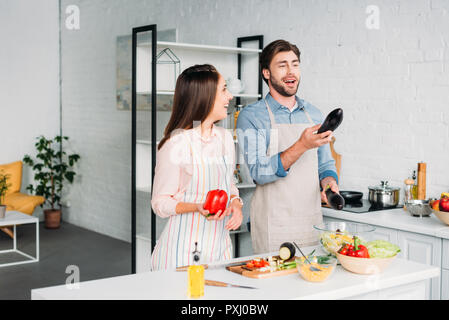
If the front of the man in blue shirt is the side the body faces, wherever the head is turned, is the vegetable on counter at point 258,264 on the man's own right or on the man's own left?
on the man's own right

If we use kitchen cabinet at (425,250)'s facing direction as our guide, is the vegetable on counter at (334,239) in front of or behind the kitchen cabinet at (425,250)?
in front

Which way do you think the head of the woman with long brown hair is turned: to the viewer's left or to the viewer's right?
to the viewer's right

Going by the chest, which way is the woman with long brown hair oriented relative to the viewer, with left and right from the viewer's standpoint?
facing the viewer and to the right of the viewer

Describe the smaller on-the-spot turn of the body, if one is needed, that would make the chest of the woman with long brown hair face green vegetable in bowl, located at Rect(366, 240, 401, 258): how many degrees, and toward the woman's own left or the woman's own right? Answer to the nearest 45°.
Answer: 0° — they already face it

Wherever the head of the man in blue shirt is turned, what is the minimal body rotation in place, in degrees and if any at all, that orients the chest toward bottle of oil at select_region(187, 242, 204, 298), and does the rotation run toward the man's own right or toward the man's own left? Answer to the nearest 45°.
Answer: approximately 45° to the man's own right

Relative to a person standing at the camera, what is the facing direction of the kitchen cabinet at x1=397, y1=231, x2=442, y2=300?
facing the viewer and to the left of the viewer

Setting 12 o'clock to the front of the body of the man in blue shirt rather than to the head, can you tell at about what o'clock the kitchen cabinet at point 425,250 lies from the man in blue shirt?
The kitchen cabinet is roughly at 10 o'clock from the man in blue shirt.

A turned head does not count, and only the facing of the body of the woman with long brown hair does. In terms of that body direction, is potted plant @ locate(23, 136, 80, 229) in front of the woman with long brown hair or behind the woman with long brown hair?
behind

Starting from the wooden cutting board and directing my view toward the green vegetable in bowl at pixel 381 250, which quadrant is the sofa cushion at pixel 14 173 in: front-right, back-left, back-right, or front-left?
back-left

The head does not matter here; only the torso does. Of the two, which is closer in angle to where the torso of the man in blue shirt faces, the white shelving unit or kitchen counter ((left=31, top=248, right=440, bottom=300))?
the kitchen counter

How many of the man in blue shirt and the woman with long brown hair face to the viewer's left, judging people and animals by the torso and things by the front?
0

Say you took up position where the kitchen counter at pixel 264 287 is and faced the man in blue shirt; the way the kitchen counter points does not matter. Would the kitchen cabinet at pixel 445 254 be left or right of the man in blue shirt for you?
right
